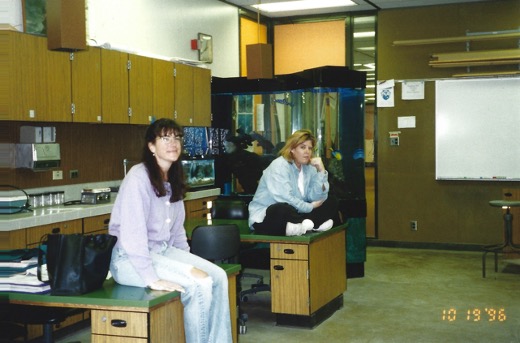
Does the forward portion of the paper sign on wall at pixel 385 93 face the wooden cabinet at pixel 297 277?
yes

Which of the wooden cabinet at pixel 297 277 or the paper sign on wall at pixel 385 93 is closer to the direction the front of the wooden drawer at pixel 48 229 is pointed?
the wooden cabinet

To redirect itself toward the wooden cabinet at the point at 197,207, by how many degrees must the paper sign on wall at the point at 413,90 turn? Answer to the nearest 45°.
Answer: approximately 45° to its right

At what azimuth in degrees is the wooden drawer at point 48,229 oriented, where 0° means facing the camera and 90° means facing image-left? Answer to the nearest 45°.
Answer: approximately 315°

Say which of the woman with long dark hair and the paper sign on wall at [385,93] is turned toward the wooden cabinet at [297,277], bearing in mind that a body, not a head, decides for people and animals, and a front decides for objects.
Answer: the paper sign on wall

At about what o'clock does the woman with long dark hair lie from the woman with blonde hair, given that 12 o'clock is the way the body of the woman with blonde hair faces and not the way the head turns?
The woman with long dark hair is roughly at 2 o'clock from the woman with blonde hair.

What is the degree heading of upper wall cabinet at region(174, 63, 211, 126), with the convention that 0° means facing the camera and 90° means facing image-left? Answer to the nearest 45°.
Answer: approximately 315°

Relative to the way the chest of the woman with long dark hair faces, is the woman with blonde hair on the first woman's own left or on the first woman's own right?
on the first woman's own left

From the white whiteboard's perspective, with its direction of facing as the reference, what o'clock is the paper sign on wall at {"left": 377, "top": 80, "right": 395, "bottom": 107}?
The paper sign on wall is roughly at 3 o'clock from the white whiteboard.

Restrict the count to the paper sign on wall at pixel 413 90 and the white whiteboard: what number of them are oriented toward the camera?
2
